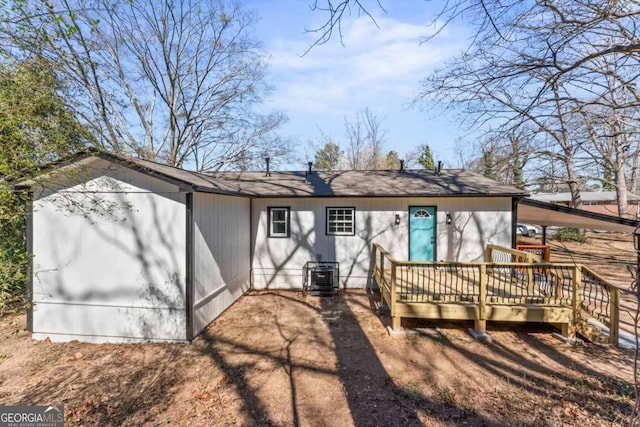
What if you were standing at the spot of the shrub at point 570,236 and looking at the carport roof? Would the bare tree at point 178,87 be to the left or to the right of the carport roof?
right

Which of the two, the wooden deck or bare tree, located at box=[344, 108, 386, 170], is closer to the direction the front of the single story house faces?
the wooden deck

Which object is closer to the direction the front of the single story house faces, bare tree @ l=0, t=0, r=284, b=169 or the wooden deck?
the wooden deck

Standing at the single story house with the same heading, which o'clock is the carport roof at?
The carport roof is roughly at 9 o'clock from the single story house.

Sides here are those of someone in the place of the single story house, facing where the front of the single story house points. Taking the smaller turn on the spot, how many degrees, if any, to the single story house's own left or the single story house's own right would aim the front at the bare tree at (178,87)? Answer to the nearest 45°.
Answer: approximately 180°

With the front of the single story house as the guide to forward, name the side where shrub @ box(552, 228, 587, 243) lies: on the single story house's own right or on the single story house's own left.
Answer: on the single story house's own left

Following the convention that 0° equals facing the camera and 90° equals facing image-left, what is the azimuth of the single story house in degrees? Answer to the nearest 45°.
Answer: approximately 0°

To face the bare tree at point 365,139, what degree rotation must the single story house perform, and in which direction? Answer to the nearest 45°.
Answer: approximately 135° to its left

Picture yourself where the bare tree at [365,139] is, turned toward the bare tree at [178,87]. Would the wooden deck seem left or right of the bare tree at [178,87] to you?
left
